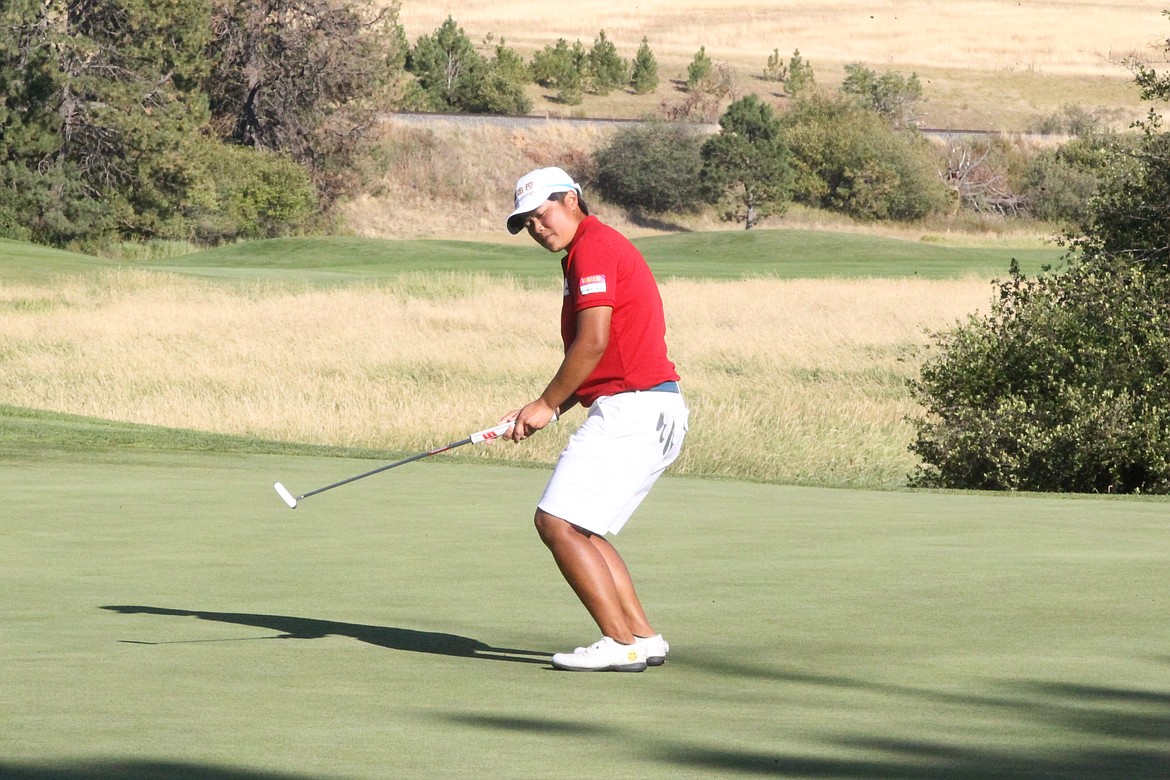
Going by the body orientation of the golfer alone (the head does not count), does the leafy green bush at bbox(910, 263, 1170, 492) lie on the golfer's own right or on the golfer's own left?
on the golfer's own right

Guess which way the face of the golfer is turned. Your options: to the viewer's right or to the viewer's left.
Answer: to the viewer's left

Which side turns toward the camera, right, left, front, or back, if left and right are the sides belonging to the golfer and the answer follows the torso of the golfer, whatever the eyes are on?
left
